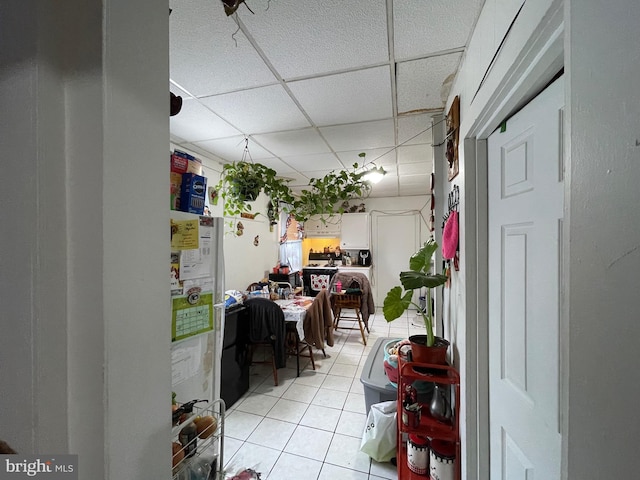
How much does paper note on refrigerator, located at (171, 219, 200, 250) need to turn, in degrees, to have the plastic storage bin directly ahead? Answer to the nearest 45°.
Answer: approximately 90° to its left

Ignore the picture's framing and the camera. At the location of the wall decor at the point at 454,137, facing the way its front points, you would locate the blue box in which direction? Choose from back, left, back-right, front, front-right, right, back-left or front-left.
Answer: front-left

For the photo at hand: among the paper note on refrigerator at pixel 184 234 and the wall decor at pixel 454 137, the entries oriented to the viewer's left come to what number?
1

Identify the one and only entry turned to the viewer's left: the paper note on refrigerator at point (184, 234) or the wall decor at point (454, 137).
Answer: the wall decor

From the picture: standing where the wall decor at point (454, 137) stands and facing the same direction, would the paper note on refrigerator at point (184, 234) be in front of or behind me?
in front

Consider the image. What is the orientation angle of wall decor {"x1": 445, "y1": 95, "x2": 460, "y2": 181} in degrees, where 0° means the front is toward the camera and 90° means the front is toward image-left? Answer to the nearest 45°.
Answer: approximately 90°

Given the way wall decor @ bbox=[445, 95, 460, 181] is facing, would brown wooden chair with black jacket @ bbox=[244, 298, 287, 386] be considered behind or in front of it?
in front
